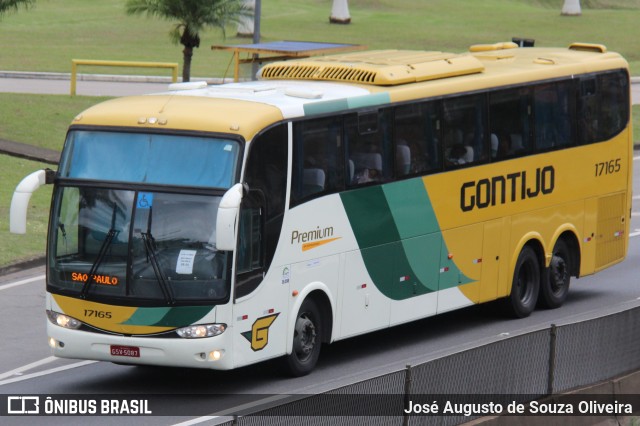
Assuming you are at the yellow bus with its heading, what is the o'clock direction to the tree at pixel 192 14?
The tree is roughly at 4 o'clock from the yellow bus.
